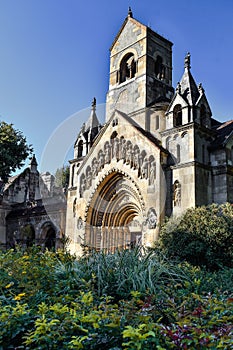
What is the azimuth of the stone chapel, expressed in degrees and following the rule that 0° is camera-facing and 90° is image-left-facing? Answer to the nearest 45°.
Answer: approximately 45°

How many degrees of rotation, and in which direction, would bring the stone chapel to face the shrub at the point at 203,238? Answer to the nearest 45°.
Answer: approximately 45° to its left

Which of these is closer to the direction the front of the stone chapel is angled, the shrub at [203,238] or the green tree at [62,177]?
the shrub

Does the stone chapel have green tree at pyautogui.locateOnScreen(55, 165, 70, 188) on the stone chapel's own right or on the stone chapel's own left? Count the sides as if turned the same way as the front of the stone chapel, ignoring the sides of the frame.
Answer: on the stone chapel's own right

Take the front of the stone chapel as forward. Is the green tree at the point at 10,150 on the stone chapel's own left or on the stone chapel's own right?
on the stone chapel's own right
